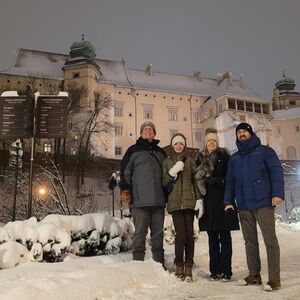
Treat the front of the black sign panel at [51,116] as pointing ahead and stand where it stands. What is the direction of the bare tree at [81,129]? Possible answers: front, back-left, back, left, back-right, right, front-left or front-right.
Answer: back

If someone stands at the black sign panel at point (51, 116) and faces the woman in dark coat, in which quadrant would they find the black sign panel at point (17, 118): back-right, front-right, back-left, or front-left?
back-right

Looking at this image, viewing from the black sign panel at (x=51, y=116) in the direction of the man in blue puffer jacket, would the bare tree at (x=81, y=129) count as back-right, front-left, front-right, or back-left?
back-left

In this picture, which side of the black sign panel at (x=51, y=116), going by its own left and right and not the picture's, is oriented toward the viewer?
front

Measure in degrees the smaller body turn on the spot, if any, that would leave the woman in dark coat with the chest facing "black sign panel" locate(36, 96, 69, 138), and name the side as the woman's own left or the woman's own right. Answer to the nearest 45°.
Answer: approximately 135° to the woman's own right

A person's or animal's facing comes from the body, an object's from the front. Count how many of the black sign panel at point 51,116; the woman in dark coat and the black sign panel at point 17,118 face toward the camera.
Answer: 3

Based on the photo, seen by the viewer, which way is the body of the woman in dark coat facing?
toward the camera

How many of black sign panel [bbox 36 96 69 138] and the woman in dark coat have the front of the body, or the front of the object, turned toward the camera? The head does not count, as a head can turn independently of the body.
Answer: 2

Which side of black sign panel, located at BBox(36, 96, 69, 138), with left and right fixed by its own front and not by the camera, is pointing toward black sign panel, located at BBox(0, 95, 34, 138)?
right

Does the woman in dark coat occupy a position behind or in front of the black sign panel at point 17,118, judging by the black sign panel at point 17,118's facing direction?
in front

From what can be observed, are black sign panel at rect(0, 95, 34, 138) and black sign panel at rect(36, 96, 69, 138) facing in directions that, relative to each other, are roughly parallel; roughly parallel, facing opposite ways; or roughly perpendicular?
roughly parallel

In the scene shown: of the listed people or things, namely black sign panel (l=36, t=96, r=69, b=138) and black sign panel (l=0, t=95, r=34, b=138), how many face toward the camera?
2
